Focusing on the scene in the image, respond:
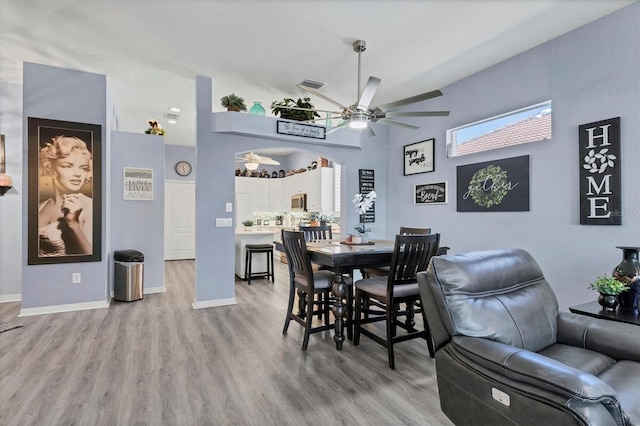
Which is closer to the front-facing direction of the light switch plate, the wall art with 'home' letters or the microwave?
the wall art with 'home' letters

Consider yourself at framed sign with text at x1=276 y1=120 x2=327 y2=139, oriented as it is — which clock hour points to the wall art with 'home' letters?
The wall art with 'home' letters is roughly at 10 o'clock from the framed sign with text.

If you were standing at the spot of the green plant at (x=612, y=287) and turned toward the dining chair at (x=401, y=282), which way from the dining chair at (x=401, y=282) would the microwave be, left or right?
right

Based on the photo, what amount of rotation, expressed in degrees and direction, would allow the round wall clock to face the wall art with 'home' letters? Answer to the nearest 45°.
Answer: approximately 45° to its left

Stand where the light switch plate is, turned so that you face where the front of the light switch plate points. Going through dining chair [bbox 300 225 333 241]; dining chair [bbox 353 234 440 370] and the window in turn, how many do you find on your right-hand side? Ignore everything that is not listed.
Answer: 0

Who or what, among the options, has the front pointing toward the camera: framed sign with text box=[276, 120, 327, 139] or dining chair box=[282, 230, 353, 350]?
the framed sign with text

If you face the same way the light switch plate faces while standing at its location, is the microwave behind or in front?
behind

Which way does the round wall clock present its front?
toward the camera

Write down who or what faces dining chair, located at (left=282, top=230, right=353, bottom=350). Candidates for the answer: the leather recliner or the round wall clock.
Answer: the round wall clock

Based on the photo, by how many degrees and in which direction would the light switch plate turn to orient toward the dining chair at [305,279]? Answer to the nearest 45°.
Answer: approximately 45° to its left

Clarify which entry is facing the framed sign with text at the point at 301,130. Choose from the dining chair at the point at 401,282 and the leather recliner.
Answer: the dining chair

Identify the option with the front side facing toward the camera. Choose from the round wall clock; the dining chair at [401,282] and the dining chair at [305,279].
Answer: the round wall clock

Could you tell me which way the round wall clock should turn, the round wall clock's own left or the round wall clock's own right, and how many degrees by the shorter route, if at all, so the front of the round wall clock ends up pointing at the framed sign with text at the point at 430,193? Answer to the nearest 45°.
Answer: approximately 45° to the round wall clock's own left

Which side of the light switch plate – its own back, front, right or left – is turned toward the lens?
front

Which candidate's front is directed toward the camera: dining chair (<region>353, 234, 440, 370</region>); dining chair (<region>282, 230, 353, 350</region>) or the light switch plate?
the light switch plate

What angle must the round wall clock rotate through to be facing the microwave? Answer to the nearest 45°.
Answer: approximately 45° to its left

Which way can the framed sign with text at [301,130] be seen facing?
toward the camera

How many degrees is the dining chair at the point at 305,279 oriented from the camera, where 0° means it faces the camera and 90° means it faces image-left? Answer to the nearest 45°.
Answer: approximately 225°

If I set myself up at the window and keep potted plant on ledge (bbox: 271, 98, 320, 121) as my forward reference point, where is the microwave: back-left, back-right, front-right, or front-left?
front-right
